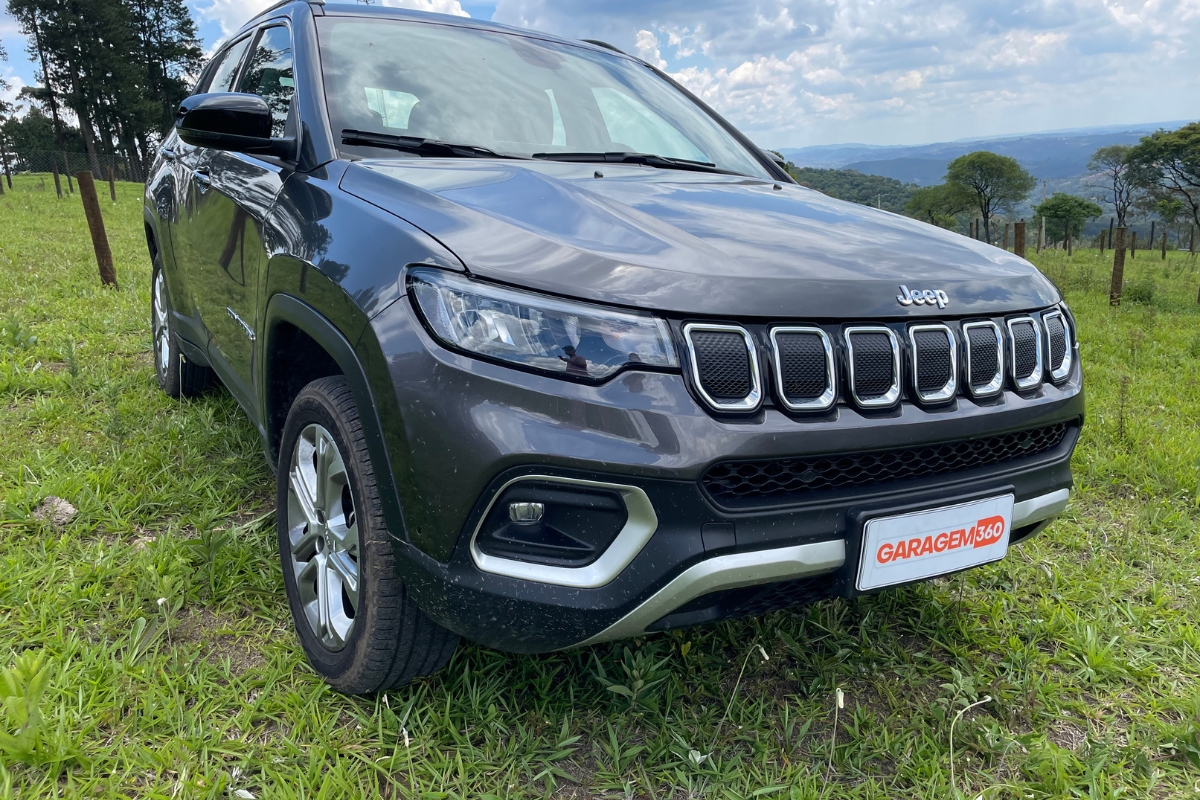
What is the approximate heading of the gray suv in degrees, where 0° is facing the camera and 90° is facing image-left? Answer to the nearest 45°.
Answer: approximately 315°

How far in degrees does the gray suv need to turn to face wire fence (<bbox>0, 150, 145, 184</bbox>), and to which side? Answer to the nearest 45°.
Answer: approximately 180°

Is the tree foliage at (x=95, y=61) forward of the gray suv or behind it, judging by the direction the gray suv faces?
behind

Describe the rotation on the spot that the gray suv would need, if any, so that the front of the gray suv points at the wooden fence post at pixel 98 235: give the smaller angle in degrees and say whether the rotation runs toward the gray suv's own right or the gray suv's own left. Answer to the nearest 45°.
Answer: approximately 180°
